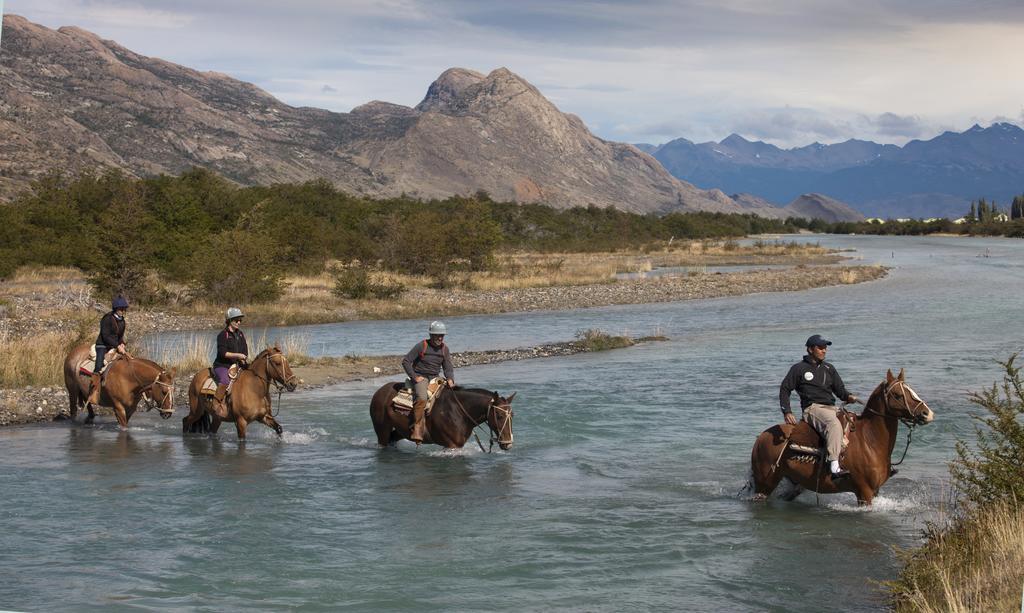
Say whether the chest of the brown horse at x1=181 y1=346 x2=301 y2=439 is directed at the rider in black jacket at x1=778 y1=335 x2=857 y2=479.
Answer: yes

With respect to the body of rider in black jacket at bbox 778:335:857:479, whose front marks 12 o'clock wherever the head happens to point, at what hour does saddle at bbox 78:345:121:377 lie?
The saddle is roughly at 5 o'clock from the rider in black jacket.

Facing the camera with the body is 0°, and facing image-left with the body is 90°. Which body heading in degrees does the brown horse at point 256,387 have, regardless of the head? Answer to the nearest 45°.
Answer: approximately 315°

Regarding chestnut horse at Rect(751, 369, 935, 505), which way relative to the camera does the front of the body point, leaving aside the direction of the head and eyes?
to the viewer's right

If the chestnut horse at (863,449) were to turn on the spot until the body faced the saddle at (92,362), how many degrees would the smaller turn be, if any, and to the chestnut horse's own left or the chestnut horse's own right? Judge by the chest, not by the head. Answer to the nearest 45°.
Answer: approximately 180°

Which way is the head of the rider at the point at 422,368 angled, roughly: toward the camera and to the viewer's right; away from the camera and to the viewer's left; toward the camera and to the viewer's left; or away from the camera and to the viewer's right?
toward the camera and to the viewer's right

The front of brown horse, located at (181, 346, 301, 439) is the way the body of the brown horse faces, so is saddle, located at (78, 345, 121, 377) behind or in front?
behind

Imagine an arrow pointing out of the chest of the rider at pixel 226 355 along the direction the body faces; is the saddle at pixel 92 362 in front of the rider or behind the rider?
behind

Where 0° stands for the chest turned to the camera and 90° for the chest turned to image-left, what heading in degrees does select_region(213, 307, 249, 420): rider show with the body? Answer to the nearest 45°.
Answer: approximately 315°

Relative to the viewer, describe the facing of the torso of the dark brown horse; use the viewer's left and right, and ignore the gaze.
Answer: facing to the right of the viewer

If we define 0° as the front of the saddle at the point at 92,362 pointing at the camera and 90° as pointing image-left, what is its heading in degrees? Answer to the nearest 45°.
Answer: approximately 270°

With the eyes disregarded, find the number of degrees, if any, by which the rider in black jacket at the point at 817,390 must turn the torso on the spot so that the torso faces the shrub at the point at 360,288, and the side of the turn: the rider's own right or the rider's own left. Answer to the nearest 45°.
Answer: approximately 180°
